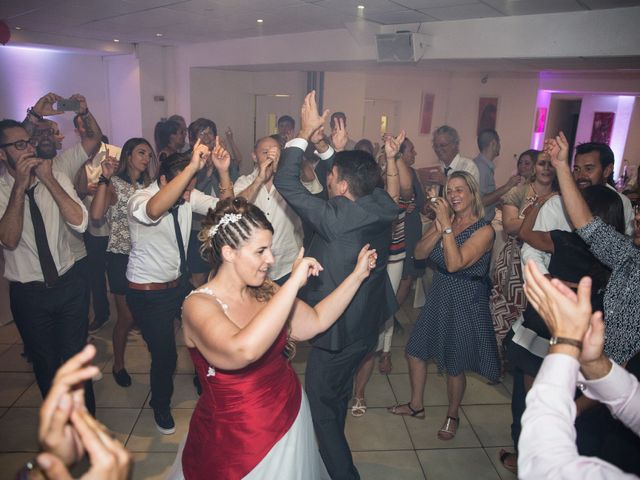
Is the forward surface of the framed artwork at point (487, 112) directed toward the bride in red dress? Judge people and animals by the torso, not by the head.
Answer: yes

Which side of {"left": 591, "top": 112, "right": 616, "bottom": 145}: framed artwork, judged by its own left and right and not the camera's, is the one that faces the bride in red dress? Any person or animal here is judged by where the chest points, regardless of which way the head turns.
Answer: front

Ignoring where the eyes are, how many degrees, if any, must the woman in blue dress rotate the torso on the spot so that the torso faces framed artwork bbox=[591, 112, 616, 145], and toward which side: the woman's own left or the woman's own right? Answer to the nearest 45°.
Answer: approximately 135° to the woman's own right

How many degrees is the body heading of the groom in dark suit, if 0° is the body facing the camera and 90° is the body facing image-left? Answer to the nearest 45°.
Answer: approximately 135°

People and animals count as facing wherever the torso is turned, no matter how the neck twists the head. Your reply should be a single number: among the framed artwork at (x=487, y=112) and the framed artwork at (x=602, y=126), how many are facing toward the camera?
2

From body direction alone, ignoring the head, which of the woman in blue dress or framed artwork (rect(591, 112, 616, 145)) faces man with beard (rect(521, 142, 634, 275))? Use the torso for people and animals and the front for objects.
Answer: the framed artwork

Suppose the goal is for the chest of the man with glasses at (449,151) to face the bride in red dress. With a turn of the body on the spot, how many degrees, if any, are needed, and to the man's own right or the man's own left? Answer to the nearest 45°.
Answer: approximately 45° to the man's own left

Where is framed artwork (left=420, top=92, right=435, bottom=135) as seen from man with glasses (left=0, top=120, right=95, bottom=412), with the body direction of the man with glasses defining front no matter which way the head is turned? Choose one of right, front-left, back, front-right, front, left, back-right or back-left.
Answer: left
